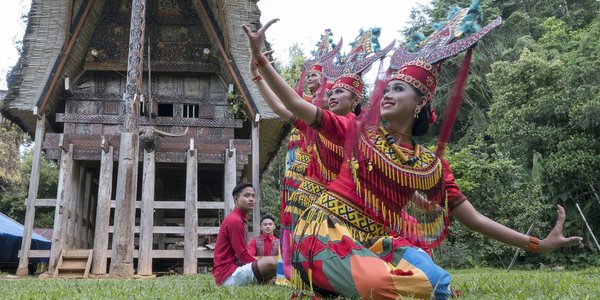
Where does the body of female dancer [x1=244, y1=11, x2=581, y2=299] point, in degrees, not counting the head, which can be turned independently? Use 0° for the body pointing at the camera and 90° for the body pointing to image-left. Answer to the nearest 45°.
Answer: approximately 315°

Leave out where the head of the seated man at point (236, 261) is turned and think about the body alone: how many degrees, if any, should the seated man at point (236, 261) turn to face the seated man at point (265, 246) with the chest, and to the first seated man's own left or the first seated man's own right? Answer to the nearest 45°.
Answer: approximately 90° to the first seated man's own left

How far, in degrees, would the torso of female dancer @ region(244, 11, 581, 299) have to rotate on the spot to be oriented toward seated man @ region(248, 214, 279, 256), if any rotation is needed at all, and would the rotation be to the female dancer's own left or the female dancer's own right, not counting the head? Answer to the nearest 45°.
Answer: approximately 180°

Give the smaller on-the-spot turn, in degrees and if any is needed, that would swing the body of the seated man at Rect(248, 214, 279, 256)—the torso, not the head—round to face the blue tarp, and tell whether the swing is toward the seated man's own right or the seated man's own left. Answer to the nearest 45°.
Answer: approximately 135° to the seated man's own right

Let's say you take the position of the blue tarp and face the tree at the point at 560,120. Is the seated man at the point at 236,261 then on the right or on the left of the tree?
right

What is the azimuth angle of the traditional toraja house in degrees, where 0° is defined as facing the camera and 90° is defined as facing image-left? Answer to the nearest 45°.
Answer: approximately 0°

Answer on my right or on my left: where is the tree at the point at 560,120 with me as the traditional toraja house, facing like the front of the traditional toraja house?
on my left

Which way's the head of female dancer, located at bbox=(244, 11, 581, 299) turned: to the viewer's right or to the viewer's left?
to the viewer's left

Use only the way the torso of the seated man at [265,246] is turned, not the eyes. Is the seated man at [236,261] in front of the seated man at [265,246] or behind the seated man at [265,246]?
in front

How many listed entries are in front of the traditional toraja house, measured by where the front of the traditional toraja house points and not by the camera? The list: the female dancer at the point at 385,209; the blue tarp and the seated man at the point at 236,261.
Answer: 2

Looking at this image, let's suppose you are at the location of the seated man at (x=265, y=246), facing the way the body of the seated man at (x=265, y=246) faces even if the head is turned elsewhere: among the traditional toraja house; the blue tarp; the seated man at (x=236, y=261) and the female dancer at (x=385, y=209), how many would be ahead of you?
2
